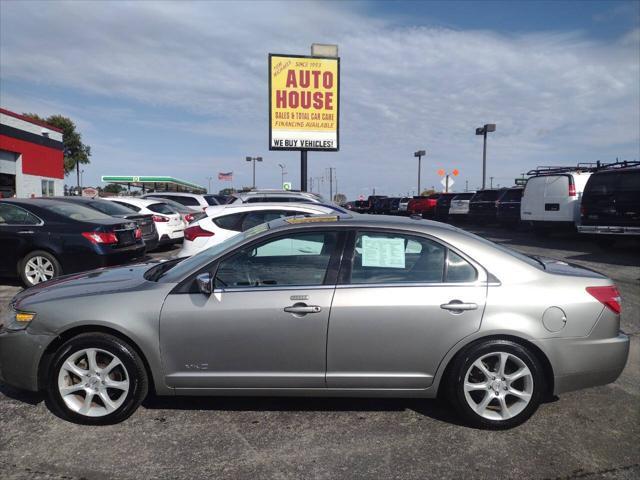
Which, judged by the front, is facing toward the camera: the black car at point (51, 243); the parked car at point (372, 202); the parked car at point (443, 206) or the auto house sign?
the auto house sign

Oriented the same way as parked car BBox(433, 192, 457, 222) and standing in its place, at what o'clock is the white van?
The white van is roughly at 4 o'clock from the parked car.

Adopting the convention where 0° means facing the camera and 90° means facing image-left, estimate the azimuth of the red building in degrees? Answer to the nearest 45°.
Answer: approximately 315°

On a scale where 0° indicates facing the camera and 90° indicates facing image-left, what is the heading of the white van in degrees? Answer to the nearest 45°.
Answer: approximately 225°

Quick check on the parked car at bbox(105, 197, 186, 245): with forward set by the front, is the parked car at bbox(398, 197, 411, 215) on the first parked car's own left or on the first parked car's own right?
on the first parked car's own right

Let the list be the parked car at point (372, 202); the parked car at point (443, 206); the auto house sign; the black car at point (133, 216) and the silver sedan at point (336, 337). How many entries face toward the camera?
1

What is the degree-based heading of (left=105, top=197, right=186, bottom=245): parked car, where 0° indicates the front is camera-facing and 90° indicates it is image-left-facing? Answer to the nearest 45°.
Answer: approximately 135°

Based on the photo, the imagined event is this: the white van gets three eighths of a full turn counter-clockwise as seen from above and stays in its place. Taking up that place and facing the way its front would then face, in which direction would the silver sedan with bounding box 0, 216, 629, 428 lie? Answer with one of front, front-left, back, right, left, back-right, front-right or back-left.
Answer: left

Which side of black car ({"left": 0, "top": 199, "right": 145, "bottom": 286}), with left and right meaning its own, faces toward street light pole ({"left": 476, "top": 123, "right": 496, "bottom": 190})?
right

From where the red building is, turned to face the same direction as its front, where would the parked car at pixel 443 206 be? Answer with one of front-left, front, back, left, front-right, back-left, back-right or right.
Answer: front

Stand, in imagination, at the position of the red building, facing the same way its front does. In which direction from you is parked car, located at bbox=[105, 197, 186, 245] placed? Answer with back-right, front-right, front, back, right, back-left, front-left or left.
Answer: front-right

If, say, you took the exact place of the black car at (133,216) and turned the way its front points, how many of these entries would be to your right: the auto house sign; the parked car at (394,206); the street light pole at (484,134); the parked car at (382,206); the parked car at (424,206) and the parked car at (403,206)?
6

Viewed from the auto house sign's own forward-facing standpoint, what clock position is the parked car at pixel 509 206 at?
The parked car is roughly at 9 o'clock from the auto house sign.

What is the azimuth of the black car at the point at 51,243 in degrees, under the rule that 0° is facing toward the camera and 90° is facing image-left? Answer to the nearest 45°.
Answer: approximately 135°

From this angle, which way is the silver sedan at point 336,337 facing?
to the viewer's left

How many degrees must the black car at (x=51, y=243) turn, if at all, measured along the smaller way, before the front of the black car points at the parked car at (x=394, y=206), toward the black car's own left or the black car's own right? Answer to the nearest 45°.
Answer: approximately 90° to the black car's own right
